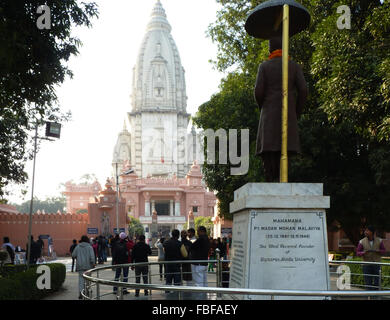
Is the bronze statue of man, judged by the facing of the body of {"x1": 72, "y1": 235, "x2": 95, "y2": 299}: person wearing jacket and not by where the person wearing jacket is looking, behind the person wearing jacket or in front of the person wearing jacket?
behind

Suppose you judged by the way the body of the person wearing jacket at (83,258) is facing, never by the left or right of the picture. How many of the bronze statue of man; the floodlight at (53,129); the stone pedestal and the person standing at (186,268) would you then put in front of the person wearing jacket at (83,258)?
1

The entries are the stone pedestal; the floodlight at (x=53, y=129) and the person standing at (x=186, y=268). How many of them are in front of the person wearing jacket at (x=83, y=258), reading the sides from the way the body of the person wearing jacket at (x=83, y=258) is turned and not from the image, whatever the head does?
1

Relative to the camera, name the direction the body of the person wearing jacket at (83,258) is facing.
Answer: away from the camera

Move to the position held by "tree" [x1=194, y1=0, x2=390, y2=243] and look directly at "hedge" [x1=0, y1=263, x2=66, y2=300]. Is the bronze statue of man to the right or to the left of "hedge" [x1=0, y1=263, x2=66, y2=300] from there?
left

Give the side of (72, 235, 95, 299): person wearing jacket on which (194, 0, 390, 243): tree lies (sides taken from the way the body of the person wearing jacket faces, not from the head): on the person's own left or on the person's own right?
on the person's own right
